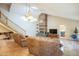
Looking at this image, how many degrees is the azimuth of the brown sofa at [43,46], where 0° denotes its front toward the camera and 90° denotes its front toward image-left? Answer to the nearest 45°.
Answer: approximately 225°
